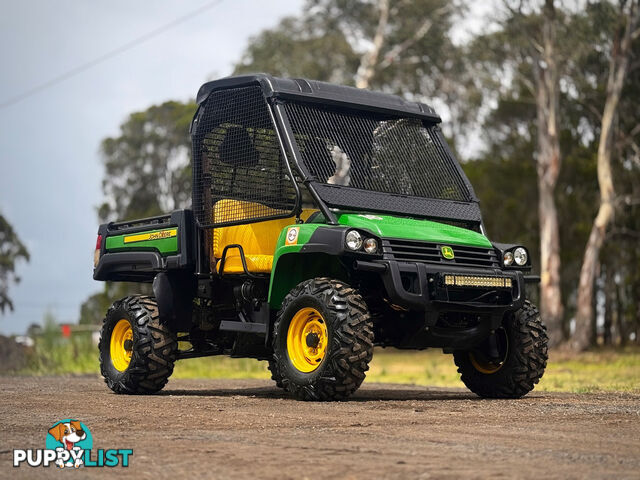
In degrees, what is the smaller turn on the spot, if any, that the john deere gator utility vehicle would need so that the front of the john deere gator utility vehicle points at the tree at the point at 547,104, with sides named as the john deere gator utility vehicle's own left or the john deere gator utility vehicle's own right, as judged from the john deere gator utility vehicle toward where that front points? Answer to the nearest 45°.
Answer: approximately 135° to the john deere gator utility vehicle's own left

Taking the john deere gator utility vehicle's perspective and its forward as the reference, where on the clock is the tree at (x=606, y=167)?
The tree is roughly at 8 o'clock from the john deere gator utility vehicle.

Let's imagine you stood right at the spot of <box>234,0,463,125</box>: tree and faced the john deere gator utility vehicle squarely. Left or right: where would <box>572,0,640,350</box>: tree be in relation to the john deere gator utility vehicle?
left

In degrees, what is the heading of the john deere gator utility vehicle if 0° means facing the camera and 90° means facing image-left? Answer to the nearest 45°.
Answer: approximately 315°

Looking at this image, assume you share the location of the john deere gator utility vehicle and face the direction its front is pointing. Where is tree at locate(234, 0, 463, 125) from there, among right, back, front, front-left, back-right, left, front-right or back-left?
back-left
